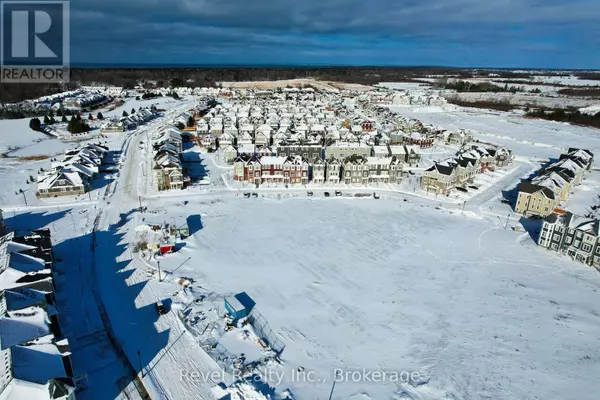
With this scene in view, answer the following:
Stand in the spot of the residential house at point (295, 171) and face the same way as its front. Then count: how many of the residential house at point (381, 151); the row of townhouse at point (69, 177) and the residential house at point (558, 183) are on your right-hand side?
1

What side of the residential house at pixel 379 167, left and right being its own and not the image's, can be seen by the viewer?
front

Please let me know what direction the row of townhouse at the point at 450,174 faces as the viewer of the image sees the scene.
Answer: facing the viewer and to the right of the viewer

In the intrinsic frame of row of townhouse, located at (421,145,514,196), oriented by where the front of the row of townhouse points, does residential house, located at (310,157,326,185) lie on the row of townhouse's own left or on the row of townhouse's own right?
on the row of townhouse's own right

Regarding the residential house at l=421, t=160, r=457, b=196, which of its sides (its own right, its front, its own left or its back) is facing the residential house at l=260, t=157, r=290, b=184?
right

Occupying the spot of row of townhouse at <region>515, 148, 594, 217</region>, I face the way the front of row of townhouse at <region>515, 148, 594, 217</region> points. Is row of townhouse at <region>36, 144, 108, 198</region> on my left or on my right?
on my right

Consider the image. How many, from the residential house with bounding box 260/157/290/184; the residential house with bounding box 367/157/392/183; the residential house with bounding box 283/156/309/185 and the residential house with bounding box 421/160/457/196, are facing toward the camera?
4

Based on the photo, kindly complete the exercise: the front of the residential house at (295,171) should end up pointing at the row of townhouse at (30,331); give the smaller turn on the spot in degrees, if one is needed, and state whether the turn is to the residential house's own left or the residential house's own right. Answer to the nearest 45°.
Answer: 0° — it already faces it

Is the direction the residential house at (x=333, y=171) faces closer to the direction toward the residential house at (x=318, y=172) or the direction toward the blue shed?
the blue shed

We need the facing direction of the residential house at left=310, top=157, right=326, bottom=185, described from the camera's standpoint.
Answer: facing the viewer
